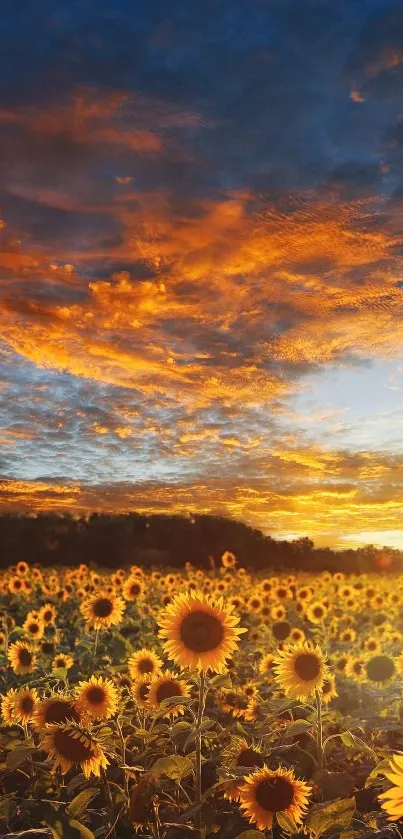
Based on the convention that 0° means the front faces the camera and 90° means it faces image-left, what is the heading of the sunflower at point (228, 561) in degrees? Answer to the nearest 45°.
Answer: approximately 0°

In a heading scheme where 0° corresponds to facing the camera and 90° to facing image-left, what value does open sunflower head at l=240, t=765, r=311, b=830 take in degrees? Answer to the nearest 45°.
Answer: approximately 0°

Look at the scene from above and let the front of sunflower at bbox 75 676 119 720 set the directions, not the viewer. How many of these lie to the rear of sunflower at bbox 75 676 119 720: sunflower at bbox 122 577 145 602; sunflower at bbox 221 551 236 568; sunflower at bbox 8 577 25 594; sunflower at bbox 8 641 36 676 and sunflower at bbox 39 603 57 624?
5

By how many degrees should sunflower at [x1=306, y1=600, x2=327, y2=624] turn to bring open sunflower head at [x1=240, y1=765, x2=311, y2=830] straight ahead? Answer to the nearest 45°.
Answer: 0° — it already faces it

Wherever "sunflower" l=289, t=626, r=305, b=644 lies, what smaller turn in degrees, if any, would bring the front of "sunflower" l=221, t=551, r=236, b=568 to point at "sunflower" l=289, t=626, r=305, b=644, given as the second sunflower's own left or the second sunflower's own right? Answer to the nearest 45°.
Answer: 0° — it already faces it

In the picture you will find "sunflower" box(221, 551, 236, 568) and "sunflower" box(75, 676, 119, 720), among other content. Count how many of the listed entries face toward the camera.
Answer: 2

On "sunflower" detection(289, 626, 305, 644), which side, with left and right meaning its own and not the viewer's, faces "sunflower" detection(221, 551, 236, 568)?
back

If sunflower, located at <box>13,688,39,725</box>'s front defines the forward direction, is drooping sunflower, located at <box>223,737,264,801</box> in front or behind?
in front

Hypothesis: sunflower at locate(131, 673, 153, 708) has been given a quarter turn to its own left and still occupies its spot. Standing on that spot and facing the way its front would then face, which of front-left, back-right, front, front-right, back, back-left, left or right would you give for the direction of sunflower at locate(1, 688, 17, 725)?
back

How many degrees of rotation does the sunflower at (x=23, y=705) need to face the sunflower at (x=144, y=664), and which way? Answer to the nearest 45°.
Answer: approximately 90° to its left
